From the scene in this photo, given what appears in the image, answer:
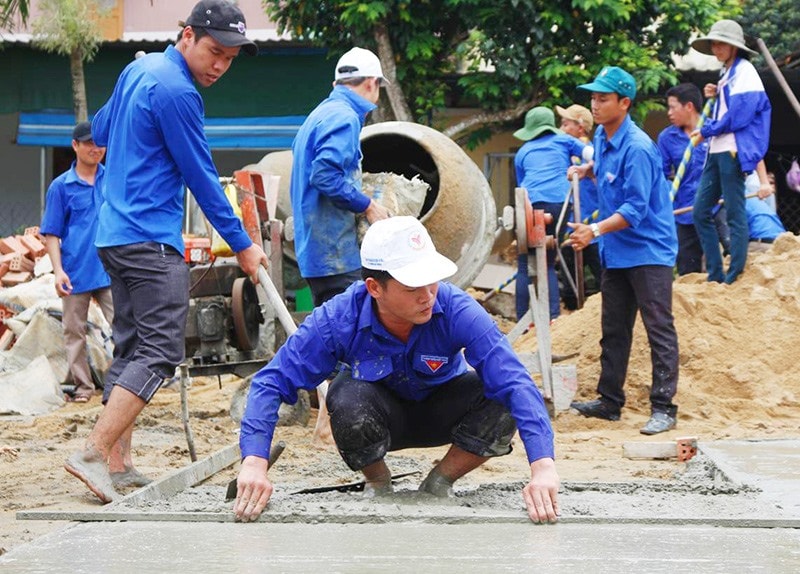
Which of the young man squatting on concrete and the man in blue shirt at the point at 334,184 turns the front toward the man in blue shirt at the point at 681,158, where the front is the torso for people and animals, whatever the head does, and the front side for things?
the man in blue shirt at the point at 334,184

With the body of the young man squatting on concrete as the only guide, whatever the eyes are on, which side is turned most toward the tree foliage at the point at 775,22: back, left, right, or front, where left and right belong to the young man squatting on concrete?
back

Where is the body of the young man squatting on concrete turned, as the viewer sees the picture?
toward the camera

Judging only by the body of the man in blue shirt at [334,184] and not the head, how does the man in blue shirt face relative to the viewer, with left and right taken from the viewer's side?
facing away from the viewer and to the right of the viewer

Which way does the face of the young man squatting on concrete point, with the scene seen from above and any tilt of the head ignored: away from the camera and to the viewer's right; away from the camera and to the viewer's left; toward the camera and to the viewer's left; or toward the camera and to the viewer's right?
toward the camera and to the viewer's right

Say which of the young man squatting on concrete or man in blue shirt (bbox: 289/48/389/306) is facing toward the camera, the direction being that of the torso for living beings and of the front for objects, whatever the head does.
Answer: the young man squatting on concrete

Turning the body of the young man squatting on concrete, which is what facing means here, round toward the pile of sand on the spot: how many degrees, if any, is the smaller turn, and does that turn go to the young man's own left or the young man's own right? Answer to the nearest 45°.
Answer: approximately 135° to the young man's own left

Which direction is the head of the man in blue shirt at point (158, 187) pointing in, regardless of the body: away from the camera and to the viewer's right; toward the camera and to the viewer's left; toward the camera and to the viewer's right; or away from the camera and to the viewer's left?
toward the camera and to the viewer's right

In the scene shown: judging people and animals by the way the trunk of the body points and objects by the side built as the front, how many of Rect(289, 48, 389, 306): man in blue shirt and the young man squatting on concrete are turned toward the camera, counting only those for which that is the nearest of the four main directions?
1

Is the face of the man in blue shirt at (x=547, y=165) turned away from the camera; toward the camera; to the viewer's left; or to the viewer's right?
away from the camera

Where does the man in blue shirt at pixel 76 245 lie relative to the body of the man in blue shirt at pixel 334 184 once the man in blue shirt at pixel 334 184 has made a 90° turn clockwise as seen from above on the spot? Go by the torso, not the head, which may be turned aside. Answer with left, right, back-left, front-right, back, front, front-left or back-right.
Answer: back
